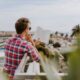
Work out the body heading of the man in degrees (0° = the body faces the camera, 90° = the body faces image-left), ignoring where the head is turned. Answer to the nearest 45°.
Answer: approximately 225°
